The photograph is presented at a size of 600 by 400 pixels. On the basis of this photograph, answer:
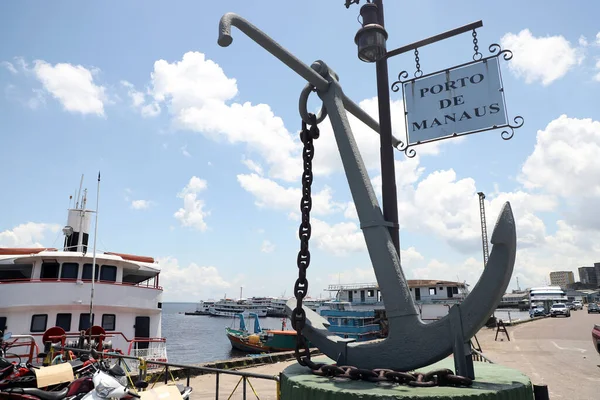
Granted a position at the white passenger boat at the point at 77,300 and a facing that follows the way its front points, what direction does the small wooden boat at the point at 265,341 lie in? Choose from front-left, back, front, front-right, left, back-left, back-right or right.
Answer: back-left

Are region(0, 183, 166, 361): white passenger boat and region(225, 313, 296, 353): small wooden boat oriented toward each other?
no

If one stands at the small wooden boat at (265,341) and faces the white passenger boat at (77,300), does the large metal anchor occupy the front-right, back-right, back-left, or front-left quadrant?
front-left

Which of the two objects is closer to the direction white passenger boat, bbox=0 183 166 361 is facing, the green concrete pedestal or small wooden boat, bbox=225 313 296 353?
the green concrete pedestal

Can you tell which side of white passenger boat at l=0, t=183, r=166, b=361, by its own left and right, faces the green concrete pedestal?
front

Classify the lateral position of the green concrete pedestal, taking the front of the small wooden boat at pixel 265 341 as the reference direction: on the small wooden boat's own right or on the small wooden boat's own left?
on the small wooden boat's own left

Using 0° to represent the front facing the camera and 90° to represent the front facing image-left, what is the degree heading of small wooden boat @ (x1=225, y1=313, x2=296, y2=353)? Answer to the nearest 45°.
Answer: approximately 90°

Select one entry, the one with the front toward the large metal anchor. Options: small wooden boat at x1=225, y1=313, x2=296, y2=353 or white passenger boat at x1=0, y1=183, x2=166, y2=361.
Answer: the white passenger boat

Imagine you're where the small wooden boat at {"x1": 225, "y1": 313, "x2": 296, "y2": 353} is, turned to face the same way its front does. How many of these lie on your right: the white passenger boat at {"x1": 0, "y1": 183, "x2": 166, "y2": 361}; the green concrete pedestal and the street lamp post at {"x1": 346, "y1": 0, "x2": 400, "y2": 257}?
0

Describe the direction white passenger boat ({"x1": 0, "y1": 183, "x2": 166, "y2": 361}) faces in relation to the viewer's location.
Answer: facing the viewer

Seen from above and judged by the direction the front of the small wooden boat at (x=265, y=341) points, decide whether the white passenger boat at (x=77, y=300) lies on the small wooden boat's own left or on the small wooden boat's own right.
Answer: on the small wooden boat's own left

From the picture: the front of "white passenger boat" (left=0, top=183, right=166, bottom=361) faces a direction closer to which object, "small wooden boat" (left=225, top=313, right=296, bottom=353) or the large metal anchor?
the large metal anchor

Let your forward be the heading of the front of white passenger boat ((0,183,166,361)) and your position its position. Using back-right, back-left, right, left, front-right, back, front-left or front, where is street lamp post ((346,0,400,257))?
front

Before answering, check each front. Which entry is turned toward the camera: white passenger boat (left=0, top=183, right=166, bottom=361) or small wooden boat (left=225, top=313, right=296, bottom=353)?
the white passenger boat

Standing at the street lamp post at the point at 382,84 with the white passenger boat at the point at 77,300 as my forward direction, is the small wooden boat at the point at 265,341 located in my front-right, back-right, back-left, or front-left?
front-right

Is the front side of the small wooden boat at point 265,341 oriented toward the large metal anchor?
no
